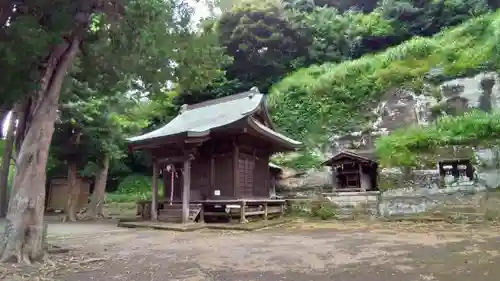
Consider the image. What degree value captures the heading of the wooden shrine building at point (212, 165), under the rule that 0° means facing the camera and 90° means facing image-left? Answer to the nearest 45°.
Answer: approximately 45°

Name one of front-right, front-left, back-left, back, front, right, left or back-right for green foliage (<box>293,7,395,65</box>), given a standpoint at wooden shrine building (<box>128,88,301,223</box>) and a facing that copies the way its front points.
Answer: back

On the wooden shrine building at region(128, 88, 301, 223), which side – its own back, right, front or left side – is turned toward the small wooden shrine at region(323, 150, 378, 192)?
back

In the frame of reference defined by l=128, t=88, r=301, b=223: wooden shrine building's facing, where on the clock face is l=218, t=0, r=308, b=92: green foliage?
The green foliage is roughly at 5 o'clock from the wooden shrine building.

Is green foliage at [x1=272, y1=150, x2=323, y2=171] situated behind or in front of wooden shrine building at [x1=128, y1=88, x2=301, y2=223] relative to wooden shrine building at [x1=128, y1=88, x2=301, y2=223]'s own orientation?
behind

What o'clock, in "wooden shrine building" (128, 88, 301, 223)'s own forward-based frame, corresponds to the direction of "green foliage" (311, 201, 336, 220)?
The green foliage is roughly at 7 o'clock from the wooden shrine building.

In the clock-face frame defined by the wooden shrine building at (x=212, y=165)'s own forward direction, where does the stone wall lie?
The stone wall is roughly at 7 o'clock from the wooden shrine building.

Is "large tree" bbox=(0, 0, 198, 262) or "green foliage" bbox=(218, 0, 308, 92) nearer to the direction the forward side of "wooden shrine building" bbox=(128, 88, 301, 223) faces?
the large tree
